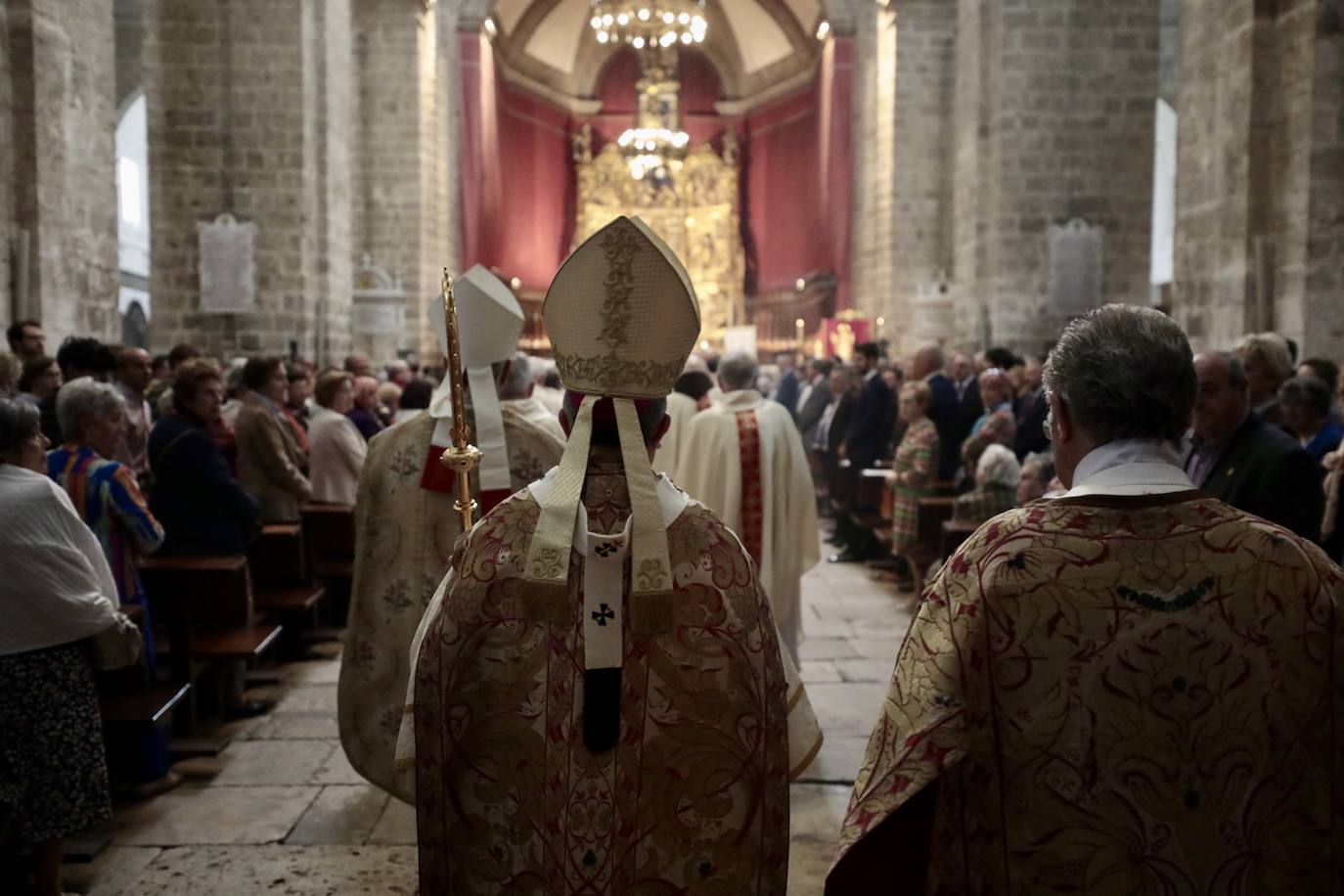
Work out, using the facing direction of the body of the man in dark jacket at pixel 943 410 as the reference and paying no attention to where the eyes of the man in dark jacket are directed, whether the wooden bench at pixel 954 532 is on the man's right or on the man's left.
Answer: on the man's left

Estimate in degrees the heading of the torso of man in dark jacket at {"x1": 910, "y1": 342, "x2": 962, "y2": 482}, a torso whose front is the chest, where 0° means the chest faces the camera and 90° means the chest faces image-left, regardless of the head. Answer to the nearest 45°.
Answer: approximately 90°

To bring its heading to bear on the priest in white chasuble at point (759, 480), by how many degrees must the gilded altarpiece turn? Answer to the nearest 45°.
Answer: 0° — it already faces them

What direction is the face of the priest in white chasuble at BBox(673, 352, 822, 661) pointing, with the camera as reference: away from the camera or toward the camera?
away from the camera

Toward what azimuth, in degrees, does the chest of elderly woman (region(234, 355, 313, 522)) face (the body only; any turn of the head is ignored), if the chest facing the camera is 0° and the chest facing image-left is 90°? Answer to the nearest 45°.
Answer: approximately 270°

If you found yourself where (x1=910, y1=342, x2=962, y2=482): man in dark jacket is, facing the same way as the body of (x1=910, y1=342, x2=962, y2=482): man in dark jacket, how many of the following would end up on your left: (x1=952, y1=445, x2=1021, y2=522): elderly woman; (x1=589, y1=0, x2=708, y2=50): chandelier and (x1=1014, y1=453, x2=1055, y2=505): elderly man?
2

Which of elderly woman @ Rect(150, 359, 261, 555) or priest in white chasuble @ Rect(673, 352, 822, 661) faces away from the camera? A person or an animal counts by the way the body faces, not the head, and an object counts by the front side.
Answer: the priest in white chasuble

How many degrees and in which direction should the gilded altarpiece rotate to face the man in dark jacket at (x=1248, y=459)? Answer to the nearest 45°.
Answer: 0° — it already faces them

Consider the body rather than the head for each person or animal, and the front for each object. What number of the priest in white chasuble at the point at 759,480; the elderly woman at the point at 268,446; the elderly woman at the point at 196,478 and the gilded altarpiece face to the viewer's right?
2

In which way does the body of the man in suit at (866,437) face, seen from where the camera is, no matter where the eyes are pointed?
to the viewer's left

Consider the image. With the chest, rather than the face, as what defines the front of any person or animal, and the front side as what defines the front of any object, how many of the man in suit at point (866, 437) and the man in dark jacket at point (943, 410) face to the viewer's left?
2

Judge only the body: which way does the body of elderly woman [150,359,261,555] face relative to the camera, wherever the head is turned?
to the viewer's right

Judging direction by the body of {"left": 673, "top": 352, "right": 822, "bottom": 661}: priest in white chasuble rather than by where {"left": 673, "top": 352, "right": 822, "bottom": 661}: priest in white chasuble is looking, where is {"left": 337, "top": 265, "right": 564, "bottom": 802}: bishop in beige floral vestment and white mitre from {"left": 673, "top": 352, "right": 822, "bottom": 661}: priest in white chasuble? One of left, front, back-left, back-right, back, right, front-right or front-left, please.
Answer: back-left
